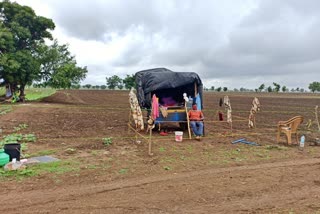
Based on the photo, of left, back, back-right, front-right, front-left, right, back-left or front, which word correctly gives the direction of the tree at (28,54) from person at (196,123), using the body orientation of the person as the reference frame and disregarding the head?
back-right

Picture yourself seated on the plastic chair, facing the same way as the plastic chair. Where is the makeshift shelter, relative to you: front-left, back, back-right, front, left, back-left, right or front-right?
front-right

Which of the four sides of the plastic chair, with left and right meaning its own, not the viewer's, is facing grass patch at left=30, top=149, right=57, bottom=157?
front

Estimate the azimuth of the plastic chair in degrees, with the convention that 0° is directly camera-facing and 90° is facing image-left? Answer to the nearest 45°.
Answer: approximately 45°

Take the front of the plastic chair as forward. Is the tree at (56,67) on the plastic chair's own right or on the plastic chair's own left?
on the plastic chair's own right

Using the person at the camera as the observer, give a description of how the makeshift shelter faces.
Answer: facing the viewer

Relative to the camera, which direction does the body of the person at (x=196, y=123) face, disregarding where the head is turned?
toward the camera

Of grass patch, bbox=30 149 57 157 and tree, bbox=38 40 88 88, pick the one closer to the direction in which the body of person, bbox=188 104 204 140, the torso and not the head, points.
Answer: the grass patch

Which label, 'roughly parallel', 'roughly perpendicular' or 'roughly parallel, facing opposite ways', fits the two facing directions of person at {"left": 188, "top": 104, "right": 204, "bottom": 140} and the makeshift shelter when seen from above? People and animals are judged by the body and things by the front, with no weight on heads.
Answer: roughly parallel

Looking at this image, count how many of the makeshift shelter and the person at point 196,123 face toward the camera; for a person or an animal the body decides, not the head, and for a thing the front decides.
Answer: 2

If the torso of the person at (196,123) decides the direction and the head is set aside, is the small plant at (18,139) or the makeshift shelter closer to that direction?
the small plant

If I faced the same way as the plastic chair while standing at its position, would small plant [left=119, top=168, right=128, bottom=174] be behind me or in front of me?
in front

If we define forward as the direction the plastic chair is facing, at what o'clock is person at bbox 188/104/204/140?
The person is roughly at 1 o'clock from the plastic chair.

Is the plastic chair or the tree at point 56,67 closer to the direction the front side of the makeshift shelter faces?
the plastic chair

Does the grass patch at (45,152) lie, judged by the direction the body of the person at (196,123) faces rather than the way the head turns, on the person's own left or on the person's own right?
on the person's own right
